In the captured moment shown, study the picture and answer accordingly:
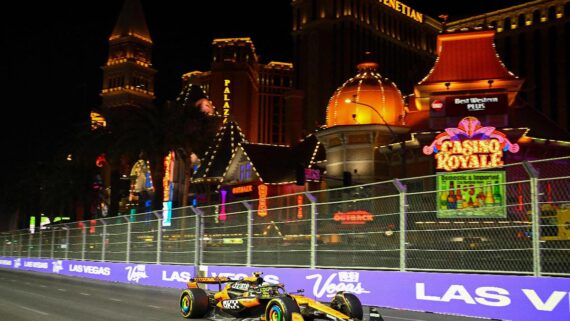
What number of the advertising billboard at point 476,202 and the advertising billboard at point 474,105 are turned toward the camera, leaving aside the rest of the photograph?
2

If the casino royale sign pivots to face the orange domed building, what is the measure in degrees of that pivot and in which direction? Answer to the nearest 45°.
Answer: approximately 135° to its right

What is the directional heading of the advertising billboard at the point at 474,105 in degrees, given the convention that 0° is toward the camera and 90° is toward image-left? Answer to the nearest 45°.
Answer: approximately 0°

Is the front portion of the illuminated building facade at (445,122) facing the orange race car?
yes
